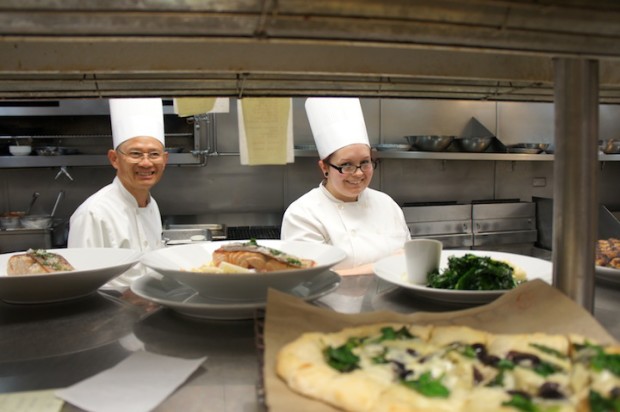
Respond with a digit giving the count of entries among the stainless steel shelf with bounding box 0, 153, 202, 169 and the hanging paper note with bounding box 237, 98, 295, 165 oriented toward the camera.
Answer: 2

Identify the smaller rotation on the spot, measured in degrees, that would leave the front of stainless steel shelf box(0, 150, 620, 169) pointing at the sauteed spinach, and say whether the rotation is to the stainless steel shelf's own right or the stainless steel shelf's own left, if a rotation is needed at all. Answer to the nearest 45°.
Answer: approximately 45° to the stainless steel shelf's own left

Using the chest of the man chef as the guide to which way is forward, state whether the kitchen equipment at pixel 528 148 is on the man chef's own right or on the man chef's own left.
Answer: on the man chef's own left

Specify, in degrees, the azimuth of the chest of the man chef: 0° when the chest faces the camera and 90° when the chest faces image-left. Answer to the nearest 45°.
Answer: approximately 315°

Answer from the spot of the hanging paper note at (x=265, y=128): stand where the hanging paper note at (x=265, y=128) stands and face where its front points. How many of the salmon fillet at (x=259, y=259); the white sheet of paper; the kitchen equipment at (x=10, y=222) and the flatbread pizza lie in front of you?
3

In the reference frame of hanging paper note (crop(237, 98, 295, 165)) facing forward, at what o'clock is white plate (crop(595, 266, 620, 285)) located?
The white plate is roughly at 10 o'clock from the hanging paper note.

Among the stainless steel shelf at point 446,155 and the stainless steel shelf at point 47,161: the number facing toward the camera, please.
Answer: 2

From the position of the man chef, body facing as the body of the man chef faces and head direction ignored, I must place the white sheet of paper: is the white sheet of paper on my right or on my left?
on my right

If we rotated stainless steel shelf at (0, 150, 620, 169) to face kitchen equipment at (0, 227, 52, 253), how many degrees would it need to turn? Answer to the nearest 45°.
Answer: approximately 45° to its right

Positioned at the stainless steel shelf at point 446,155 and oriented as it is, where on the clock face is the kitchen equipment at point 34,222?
The kitchen equipment is roughly at 2 o'clock from the stainless steel shelf.

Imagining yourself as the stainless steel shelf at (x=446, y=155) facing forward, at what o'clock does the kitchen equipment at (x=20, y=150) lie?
The kitchen equipment is roughly at 2 o'clock from the stainless steel shelf.
